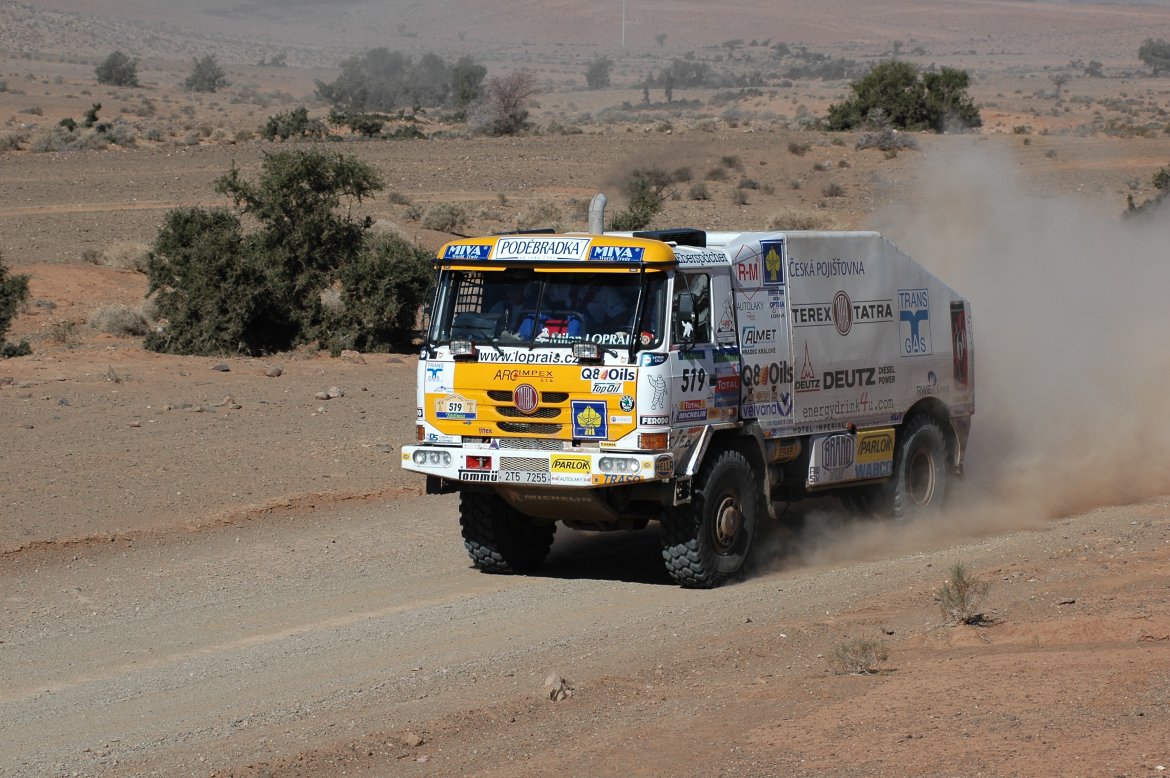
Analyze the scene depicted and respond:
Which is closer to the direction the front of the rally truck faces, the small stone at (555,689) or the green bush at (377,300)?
the small stone

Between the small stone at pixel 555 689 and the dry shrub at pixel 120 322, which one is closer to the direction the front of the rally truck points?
the small stone

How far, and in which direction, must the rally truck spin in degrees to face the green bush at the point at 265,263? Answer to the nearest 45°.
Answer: approximately 90° to its right

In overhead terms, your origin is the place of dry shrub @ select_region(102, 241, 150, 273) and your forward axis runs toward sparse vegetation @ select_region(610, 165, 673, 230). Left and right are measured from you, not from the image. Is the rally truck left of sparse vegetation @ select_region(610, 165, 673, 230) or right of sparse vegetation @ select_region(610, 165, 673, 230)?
right

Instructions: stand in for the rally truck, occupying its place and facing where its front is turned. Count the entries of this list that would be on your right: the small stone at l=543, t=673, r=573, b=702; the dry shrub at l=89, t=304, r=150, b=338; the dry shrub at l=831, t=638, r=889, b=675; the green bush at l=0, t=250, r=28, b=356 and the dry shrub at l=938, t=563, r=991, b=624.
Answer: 2

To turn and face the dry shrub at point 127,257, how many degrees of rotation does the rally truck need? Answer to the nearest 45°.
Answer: approximately 90° to its right

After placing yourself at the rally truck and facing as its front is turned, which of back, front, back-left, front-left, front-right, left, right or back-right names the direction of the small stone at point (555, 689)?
front-left

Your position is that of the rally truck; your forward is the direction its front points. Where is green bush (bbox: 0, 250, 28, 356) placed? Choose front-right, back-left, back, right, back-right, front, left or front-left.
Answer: right

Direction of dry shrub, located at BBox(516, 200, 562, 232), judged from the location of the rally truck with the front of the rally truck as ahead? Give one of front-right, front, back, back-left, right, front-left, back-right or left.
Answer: back-right

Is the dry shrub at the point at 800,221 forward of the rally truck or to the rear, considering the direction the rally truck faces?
to the rear

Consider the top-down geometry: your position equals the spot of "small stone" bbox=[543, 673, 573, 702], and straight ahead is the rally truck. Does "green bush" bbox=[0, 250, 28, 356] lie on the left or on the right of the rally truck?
left

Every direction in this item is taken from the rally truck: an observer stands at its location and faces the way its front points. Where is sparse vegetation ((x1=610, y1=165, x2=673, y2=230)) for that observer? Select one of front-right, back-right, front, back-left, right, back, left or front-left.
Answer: back-right

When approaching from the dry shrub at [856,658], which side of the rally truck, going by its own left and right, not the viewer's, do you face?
left

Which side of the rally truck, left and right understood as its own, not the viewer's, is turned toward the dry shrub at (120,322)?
right

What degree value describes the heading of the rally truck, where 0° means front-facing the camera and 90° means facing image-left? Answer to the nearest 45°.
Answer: approximately 45°

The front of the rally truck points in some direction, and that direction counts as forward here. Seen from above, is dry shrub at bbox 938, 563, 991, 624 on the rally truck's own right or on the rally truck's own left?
on the rally truck's own left

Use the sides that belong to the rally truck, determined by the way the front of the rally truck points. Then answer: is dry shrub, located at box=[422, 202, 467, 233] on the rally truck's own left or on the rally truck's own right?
on the rally truck's own right
